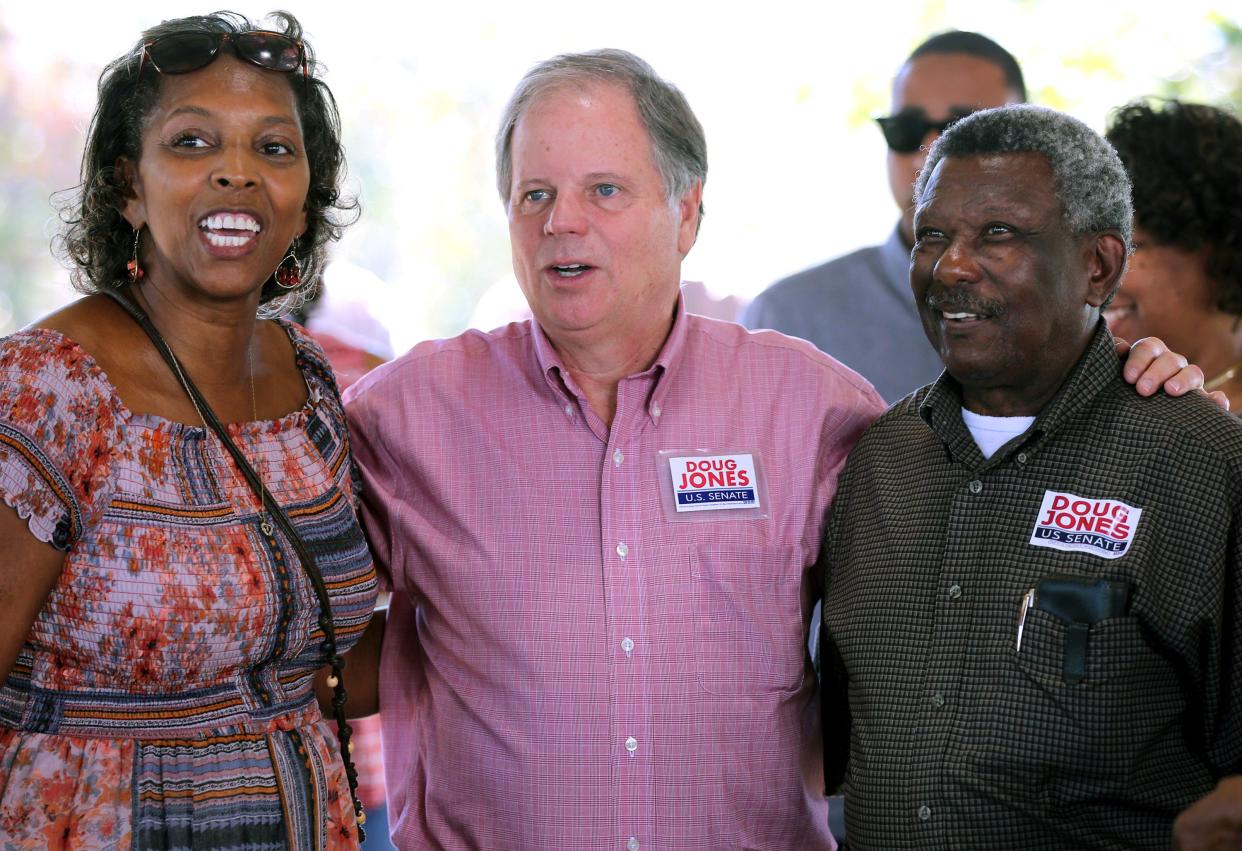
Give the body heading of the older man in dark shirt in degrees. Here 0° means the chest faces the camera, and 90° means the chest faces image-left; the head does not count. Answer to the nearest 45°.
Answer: approximately 45°

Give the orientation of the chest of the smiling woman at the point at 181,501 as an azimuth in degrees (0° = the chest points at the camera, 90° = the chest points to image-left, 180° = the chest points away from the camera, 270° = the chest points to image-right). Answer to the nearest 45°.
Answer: approximately 315°

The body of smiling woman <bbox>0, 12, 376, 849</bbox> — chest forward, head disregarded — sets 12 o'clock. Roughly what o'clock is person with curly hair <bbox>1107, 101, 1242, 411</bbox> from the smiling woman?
The person with curly hair is roughly at 10 o'clock from the smiling woman.

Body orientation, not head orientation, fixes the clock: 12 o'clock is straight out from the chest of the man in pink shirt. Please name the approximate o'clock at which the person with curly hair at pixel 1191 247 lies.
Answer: The person with curly hair is roughly at 8 o'clock from the man in pink shirt.
